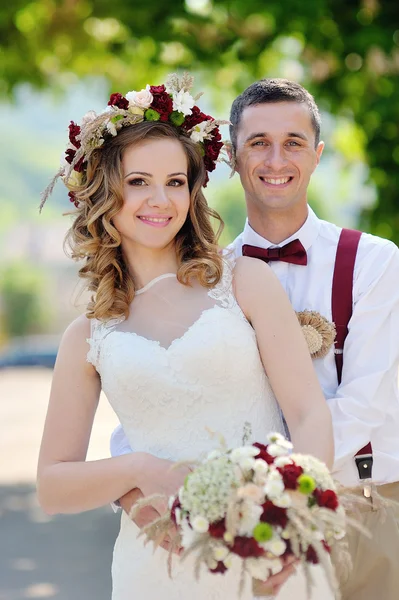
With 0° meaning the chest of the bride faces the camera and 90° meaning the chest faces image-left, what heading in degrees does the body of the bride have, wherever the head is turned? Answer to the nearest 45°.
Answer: approximately 0°
